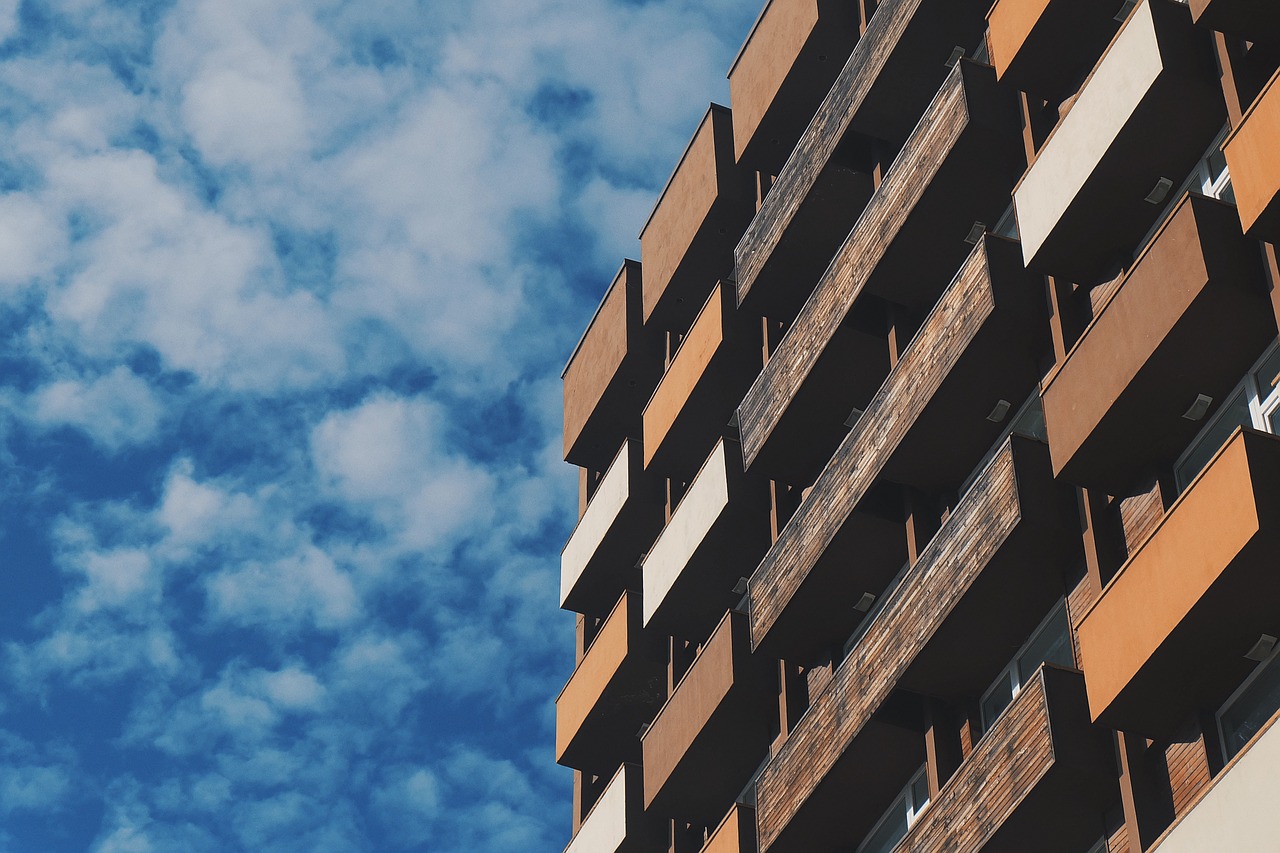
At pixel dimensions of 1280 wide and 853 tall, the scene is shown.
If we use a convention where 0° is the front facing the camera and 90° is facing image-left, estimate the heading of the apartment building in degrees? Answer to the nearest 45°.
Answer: approximately 45°
